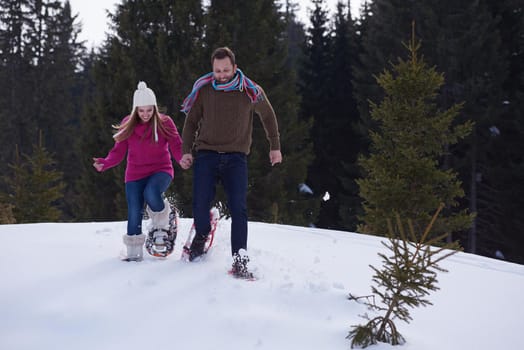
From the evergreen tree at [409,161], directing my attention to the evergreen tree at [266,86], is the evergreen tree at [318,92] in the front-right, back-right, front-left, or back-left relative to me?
front-right

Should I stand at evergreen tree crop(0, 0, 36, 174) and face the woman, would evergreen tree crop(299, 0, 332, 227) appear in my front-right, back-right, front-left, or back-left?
front-left

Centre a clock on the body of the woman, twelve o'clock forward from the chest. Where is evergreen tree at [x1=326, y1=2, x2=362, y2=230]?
The evergreen tree is roughly at 7 o'clock from the woman.

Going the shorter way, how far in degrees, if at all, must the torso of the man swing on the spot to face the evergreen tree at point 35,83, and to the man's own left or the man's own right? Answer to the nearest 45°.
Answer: approximately 135° to the man's own right

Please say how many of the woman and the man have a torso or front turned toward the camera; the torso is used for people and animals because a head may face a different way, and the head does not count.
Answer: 2

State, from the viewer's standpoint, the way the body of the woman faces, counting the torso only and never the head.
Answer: toward the camera

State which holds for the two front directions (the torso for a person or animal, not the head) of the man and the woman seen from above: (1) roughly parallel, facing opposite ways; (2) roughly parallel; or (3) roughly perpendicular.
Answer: roughly parallel

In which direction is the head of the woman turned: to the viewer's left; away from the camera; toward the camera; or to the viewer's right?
toward the camera

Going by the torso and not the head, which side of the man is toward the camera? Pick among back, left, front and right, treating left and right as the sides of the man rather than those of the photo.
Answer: front

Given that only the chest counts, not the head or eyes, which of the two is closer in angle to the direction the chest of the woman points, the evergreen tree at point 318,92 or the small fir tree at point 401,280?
the small fir tree

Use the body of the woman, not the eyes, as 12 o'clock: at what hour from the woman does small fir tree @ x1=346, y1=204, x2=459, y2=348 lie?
The small fir tree is roughly at 11 o'clock from the woman.
